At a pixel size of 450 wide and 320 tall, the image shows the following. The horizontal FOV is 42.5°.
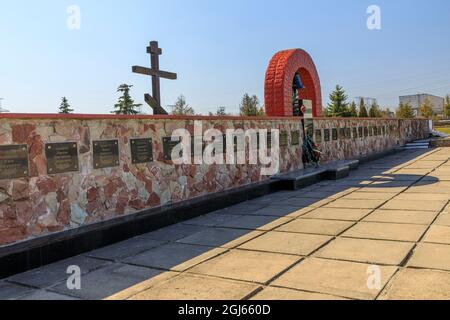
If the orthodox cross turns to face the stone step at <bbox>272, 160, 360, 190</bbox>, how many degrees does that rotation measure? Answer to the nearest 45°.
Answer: approximately 90° to its left

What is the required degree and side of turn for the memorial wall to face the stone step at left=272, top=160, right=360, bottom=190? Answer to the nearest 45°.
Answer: approximately 90° to its left

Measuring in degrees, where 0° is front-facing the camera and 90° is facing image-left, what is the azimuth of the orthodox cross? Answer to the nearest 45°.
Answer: approximately 315°

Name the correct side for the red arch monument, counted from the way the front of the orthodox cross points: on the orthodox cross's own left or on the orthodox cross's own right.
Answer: on the orthodox cross's own left
